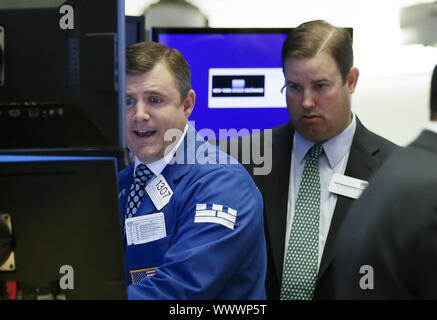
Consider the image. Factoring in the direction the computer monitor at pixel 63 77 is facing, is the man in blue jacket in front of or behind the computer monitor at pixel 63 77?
in front

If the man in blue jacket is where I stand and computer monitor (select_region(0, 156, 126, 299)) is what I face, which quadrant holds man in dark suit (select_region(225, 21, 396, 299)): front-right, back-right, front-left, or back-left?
back-left

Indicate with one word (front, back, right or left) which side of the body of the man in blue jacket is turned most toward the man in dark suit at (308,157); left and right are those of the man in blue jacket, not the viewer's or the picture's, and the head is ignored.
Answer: back

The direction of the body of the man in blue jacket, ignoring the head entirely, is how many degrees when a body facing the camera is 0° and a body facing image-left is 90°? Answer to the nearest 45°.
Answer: approximately 45°
